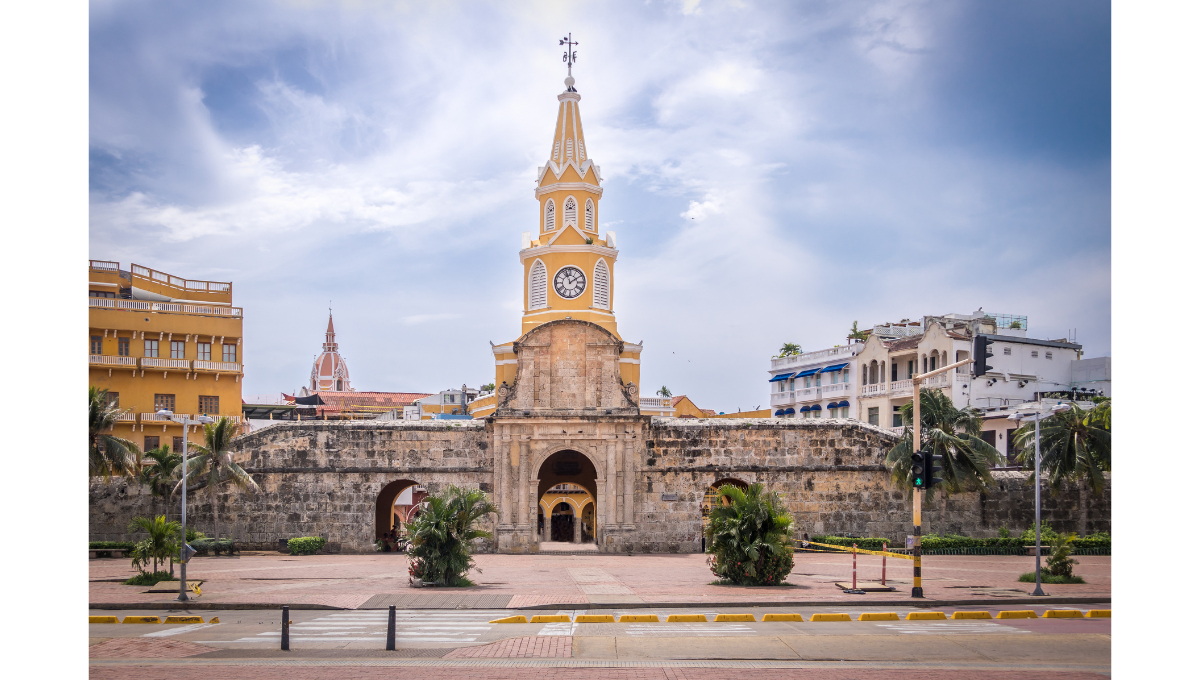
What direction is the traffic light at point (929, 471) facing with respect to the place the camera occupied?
facing to the right of the viewer

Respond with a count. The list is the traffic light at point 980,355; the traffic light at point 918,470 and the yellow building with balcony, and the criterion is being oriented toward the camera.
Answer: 2

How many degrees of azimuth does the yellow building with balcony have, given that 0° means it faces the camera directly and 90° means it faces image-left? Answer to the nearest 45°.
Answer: approximately 0°
